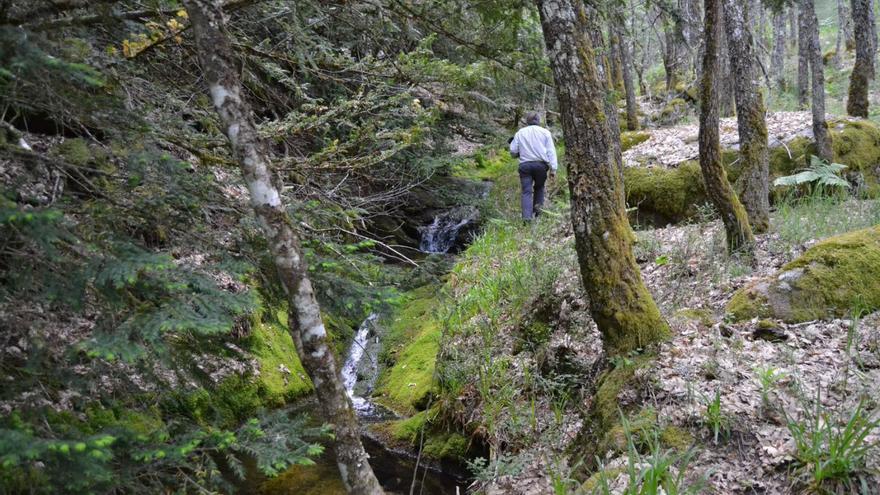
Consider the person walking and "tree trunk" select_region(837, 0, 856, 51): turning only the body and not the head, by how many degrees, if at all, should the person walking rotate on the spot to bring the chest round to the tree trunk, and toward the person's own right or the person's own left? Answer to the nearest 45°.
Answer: approximately 45° to the person's own right

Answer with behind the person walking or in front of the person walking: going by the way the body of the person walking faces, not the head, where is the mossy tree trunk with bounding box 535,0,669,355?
behind

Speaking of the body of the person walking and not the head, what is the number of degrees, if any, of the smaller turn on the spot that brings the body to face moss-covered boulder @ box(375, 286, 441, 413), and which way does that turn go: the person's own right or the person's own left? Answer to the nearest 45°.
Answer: approximately 135° to the person's own left

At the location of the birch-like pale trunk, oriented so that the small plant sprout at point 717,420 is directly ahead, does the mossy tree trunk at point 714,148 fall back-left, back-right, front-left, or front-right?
front-left

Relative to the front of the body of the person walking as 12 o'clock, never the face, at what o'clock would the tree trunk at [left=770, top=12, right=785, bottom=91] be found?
The tree trunk is roughly at 1 o'clock from the person walking.

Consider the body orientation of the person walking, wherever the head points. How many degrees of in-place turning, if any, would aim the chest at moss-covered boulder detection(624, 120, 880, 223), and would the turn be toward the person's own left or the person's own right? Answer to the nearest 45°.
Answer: approximately 90° to the person's own right

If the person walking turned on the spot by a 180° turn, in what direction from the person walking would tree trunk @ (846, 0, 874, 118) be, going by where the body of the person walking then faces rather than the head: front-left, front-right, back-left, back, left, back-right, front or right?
left

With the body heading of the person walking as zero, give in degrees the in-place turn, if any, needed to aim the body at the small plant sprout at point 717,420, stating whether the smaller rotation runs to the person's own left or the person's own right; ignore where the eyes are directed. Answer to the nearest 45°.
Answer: approximately 180°

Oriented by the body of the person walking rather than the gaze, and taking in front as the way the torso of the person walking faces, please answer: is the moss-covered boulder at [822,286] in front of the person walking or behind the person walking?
behind

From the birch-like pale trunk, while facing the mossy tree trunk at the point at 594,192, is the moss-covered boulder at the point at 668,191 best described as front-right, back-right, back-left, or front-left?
front-left

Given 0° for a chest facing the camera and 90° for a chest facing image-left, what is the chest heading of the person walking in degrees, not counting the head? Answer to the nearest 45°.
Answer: approximately 180°
